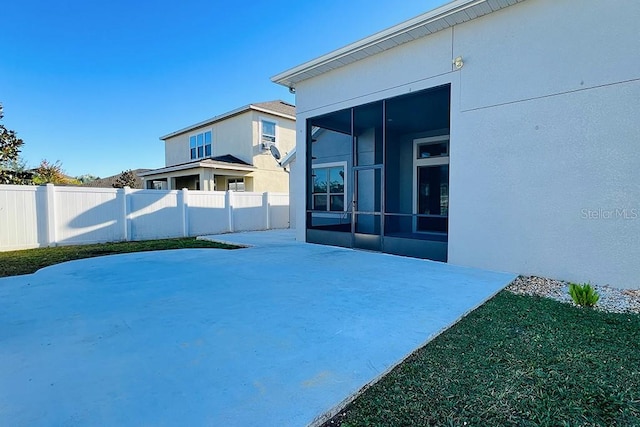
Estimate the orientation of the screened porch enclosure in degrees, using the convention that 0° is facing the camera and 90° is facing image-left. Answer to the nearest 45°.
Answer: approximately 45°

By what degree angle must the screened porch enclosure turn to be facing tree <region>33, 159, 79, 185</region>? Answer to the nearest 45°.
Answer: approximately 45° to its right

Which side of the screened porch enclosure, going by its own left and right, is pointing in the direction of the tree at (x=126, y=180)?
right

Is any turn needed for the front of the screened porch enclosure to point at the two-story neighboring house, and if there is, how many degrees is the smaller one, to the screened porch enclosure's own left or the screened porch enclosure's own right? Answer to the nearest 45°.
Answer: approximately 90° to the screened porch enclosure's own right

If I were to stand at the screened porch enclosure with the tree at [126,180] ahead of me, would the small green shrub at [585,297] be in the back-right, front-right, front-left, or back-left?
back-left

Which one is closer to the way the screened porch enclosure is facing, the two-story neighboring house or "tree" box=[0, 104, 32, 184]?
the tree
